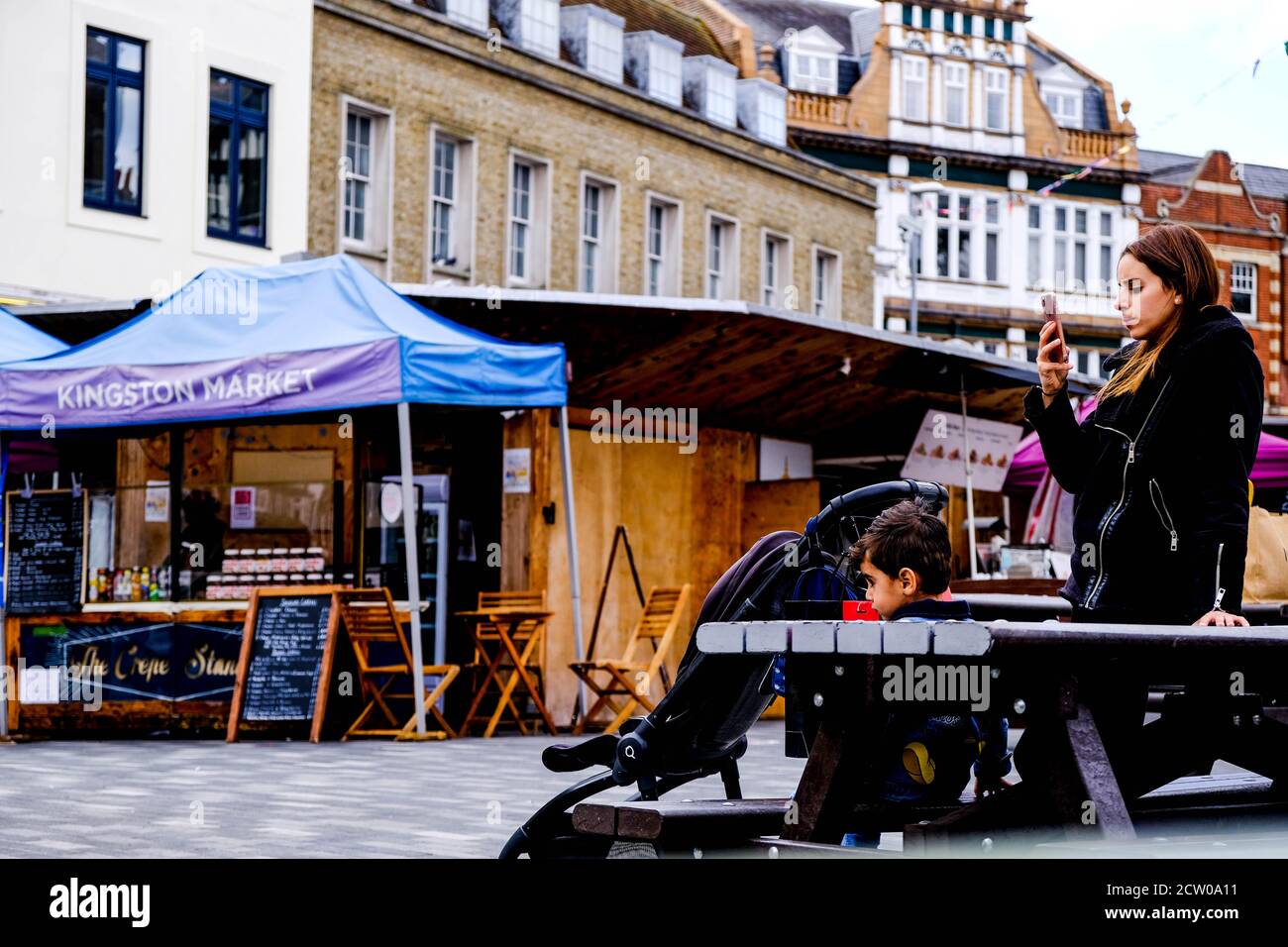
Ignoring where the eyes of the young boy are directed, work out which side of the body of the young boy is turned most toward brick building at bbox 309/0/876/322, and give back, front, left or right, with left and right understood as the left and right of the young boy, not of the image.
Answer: right

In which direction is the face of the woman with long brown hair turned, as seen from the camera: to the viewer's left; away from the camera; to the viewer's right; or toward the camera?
to the viewer's left

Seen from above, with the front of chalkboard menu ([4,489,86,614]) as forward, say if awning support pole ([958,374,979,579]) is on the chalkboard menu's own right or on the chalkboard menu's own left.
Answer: on the chalkboard menu's own left

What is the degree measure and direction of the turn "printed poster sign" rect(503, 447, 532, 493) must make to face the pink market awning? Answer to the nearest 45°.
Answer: approximately 90° to its left

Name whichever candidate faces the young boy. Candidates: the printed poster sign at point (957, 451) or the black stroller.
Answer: the printed poster sign

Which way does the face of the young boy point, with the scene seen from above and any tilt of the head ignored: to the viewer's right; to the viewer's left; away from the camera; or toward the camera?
to the viewer's left

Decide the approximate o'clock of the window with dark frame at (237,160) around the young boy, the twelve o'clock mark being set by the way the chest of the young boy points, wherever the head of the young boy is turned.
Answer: The window with dark frame is roughly at 2 o'clock from the young boy.

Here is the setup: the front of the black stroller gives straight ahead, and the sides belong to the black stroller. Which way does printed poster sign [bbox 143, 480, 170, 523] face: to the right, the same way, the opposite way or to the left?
to the left

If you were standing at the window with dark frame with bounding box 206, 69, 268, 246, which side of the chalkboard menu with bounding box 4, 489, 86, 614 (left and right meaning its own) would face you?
back

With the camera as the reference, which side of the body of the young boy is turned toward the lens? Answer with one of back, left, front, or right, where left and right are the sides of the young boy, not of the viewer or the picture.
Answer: left

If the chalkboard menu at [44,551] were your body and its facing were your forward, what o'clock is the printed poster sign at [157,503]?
The printed poster sign is roughly at 8 o'clock from the chalkboard menu.

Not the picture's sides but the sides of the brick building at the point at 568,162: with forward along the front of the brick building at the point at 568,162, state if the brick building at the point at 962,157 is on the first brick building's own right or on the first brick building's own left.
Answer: on the first brick building's own left
